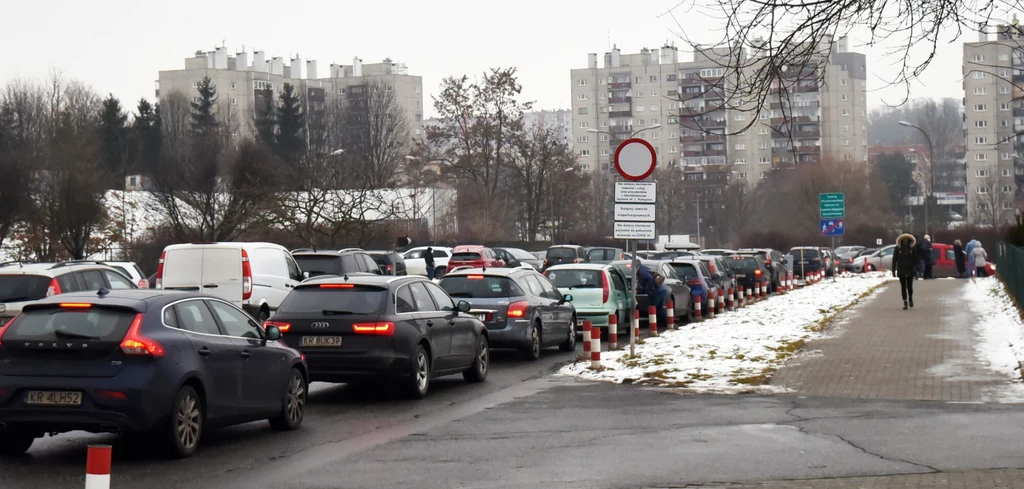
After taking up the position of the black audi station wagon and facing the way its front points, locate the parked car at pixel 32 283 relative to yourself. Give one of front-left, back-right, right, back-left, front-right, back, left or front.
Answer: left

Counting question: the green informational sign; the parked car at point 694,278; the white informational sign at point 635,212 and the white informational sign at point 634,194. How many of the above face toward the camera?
3

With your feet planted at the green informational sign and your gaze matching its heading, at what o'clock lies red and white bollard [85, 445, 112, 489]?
The red and white bollard is roughly at 12 o'clock from the green informational sign.

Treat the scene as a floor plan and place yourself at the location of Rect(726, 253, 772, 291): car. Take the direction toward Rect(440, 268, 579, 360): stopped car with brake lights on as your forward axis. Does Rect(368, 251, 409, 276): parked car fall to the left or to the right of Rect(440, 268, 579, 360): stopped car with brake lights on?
right

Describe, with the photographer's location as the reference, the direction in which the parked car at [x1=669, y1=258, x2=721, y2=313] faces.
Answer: facing away from the viewer and to the right of the viewer

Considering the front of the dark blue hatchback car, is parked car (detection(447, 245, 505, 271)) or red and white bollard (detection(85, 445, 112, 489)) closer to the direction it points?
the parked car

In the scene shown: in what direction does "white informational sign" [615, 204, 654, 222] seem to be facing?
toward the camera

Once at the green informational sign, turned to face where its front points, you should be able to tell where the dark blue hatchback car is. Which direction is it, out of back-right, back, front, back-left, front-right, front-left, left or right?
front

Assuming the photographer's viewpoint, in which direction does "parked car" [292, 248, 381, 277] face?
facing away from the viewer and to the right of the viewer

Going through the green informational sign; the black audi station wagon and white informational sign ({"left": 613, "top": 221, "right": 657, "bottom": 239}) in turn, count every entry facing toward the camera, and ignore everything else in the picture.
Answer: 2

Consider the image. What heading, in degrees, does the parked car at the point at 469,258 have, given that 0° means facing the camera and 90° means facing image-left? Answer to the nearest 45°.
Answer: approximately 225°

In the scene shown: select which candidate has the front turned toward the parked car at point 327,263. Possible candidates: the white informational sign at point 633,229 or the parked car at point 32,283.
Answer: the parked car at point 32,283

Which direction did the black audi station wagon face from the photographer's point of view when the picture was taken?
facing away from the viewer and to the right of the viewer

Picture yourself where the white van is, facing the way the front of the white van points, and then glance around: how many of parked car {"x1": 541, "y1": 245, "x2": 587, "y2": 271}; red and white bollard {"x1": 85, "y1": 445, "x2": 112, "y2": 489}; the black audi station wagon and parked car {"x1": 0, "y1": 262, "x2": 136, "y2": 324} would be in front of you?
1

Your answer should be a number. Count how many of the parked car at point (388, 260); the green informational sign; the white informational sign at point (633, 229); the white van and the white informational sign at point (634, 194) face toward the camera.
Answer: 3

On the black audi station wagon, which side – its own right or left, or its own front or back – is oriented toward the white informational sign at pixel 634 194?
front

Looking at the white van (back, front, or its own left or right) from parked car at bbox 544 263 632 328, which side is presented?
right
